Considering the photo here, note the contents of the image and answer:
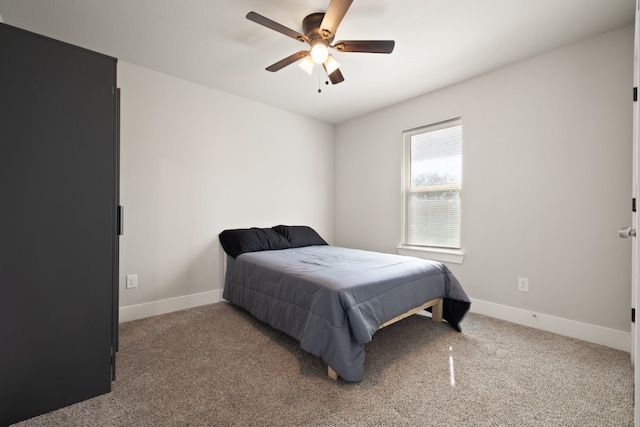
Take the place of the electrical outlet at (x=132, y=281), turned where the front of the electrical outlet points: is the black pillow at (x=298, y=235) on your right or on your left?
on your left

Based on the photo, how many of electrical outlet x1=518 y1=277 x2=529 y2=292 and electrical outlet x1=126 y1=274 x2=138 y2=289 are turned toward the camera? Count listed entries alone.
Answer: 2

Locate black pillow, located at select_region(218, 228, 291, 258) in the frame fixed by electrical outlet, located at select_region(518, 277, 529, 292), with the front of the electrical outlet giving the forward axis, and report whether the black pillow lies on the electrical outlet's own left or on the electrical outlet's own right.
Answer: on the electrical outlet's own right

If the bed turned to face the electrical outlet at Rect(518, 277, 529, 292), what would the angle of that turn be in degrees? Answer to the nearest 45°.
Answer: approximately 45° to its left

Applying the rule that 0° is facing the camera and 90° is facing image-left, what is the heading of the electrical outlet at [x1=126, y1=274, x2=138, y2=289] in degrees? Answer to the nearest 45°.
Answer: approximately 0°

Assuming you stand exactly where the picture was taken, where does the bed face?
facing the viewer and to the right of the viewer

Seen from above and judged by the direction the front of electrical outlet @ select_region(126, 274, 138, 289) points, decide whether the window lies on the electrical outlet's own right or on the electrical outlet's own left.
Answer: on the electrical outlet's own left

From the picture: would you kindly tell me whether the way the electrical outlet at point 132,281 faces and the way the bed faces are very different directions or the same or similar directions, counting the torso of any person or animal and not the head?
same or similar directions

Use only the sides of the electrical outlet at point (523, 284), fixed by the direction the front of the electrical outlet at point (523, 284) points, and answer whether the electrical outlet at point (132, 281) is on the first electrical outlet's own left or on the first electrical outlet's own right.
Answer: on the first electrical outlet's own right

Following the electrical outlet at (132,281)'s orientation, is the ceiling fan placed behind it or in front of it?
in front

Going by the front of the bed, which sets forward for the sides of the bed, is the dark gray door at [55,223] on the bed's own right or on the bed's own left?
on the bed's own right

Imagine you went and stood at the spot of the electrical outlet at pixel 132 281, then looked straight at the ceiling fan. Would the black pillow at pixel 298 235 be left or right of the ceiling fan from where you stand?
left

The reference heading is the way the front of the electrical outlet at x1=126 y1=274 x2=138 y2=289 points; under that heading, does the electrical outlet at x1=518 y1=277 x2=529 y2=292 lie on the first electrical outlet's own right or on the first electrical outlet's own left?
on the first electrical outlet's own left

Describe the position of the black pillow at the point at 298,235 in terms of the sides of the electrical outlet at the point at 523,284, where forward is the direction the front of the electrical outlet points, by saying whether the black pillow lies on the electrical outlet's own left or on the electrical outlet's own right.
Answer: on the electrical outlet's own right

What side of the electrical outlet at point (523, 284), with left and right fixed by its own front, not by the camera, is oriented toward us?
front
